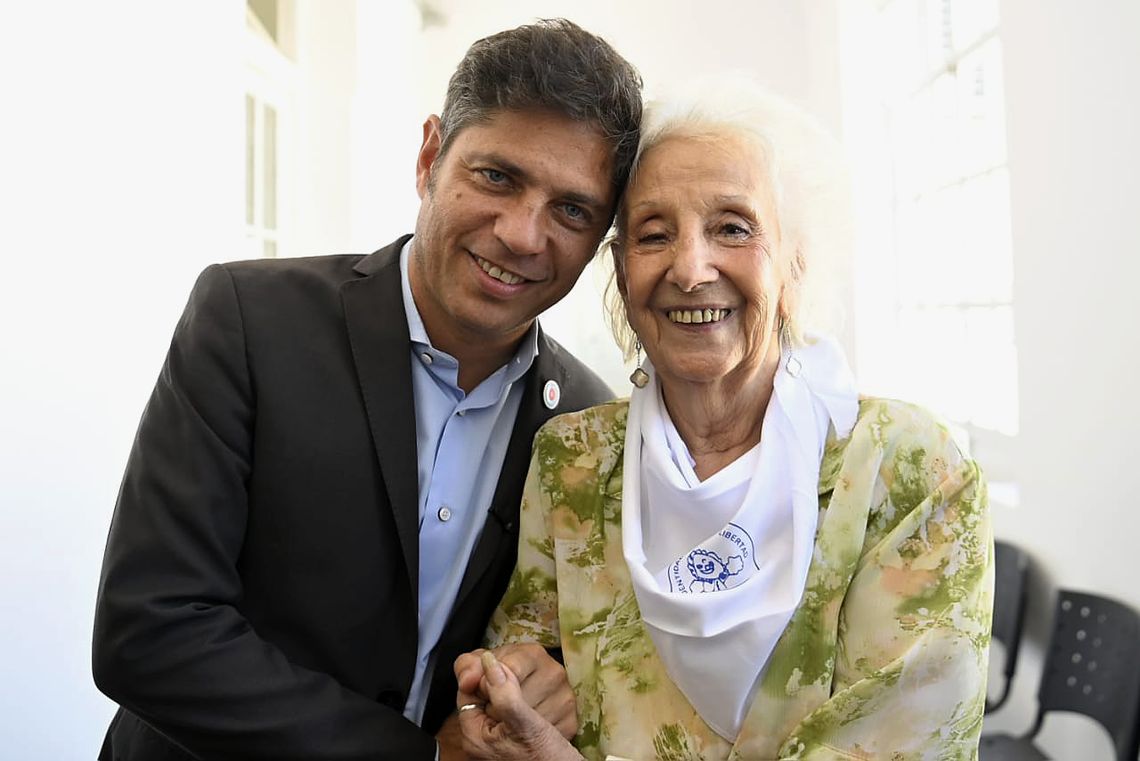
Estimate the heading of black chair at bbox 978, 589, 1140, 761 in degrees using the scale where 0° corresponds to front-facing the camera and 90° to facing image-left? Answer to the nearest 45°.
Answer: approximately 45°

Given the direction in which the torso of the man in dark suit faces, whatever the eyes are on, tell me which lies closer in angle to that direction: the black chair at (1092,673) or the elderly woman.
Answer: the elderly woman

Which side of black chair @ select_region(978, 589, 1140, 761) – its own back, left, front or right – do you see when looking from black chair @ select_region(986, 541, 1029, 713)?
right

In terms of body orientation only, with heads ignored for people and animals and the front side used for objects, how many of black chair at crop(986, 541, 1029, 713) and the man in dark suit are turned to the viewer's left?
1

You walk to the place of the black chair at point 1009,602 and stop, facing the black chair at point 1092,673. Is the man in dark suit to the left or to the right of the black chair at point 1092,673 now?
right

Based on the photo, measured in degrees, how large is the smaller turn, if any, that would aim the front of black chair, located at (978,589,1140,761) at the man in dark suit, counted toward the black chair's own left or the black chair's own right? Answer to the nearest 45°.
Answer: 0° — it already faces them

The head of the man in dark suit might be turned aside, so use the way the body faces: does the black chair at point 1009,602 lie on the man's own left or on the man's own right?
on the man's own left

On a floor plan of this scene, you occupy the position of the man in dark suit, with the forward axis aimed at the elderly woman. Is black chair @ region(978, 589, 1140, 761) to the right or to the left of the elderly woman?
left

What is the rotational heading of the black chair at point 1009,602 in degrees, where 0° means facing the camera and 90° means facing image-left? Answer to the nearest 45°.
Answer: approximately 90°
